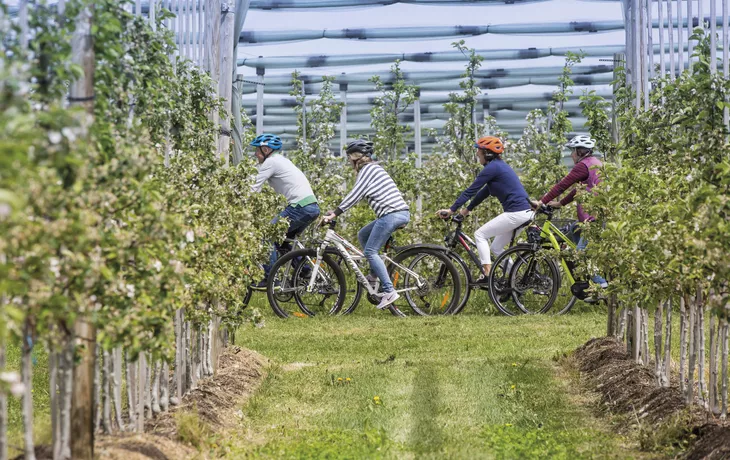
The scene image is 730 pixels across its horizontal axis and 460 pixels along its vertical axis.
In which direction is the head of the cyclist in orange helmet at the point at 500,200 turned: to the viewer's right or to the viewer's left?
to the viewer's left

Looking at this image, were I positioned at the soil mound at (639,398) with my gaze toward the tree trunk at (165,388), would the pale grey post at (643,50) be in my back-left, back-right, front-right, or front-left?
back-right

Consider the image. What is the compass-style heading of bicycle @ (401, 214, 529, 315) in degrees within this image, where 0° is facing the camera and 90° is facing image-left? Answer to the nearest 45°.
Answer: approximately 90°

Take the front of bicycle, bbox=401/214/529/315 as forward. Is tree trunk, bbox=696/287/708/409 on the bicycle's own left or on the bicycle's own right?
on the bicycle's own left

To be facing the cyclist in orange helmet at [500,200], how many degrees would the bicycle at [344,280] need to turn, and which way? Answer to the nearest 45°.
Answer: approximately 180°

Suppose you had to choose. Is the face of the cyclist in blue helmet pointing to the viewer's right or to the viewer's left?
to the viewer's left

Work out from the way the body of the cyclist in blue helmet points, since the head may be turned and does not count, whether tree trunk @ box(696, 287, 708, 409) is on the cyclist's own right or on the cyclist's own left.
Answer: on the cyclist's own left

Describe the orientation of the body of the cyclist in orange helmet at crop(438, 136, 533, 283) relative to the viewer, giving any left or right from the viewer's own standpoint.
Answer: facing to the left of the viewer

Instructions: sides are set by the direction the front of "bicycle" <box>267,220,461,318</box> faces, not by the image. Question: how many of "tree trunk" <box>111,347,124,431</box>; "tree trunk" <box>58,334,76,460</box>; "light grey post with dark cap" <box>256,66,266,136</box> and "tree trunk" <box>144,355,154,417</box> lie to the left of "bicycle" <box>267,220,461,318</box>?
3

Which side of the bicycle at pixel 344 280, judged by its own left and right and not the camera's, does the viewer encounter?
left

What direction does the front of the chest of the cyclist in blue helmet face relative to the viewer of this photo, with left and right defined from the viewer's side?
facing to the left of the viewer
